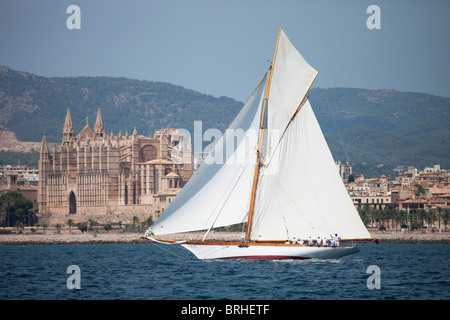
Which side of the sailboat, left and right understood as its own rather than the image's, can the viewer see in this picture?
left
